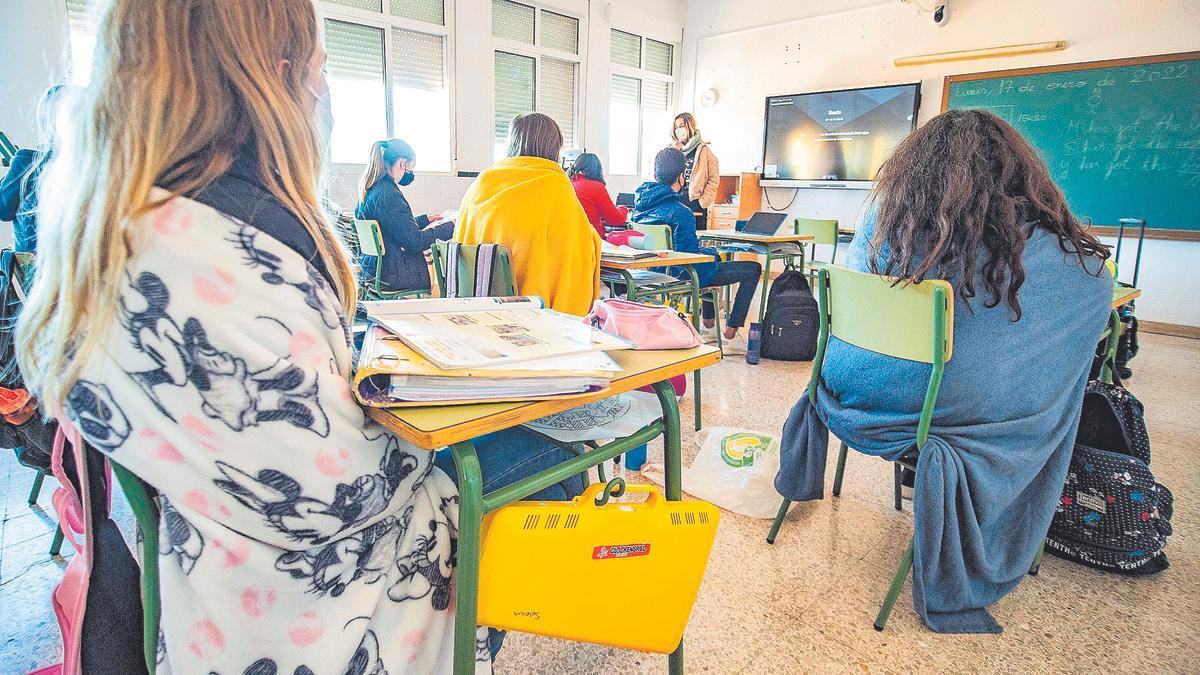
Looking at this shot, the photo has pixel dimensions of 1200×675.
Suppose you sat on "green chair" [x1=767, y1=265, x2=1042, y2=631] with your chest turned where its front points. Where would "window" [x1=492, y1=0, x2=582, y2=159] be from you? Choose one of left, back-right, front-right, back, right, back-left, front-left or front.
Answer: left

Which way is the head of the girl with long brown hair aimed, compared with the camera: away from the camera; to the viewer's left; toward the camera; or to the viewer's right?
away from the camera

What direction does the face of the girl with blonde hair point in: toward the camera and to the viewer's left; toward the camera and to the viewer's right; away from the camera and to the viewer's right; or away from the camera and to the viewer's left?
away from the camera and to the viewer's right

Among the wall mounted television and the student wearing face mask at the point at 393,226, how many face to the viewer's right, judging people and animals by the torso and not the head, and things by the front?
1

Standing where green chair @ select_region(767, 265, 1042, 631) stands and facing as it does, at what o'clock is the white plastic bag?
The white plastic bag is roughly at 9 o'clock from the green chair.

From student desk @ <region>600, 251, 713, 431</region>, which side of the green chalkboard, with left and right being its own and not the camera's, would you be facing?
front

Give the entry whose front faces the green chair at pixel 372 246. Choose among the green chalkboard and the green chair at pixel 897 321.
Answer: the green chalkboard

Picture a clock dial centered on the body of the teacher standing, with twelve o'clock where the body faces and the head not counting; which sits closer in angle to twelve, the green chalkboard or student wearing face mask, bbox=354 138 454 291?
the student wearing face mask

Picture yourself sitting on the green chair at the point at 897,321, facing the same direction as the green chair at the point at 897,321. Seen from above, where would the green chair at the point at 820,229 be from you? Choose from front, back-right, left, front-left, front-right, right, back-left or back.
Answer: front-left

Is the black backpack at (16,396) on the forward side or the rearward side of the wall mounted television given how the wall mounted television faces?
on the forward side

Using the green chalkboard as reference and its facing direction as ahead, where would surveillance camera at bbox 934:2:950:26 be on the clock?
The surveillance camera is roughly at 2 o'clock from the green chalkboard.

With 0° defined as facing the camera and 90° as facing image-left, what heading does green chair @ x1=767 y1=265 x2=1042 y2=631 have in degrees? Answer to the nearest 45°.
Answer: approximately 225°

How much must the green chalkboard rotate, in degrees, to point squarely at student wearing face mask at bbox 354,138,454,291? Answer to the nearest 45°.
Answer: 0° — it already faces them

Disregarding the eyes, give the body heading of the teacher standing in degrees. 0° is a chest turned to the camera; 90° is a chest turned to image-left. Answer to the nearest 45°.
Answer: approximately 45°

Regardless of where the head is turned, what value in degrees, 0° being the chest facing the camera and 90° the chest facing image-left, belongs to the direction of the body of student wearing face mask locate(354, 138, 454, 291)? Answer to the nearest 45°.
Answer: approximately 270°
